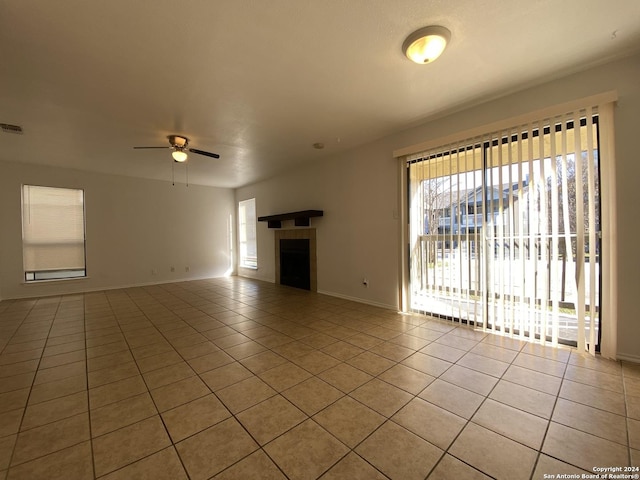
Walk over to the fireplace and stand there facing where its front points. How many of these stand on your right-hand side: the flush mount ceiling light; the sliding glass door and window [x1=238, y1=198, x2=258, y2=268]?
1

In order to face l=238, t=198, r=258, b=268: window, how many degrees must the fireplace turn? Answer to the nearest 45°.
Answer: approximately 90° to its right

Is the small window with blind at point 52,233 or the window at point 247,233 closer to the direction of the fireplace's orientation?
the small window with blind

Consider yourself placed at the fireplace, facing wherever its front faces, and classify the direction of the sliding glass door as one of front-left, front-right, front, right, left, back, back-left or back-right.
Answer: left

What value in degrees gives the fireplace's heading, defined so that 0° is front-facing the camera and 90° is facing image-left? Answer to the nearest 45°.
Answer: approximately 45°

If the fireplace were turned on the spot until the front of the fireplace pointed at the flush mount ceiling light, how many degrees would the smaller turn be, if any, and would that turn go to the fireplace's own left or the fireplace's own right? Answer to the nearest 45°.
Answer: approximately 45° to the fireplace's own left

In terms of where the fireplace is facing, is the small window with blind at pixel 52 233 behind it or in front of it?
in front

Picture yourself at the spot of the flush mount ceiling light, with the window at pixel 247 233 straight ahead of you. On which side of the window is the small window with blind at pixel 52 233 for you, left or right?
left

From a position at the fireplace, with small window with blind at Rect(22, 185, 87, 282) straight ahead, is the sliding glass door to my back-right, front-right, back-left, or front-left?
back-left

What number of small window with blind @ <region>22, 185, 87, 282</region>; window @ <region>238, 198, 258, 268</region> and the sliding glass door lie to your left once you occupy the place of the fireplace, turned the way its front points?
1

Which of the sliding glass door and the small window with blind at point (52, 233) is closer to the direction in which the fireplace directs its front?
the small window with blind

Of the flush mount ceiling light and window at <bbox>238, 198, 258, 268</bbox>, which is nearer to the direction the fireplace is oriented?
the flush mount ceiling light
